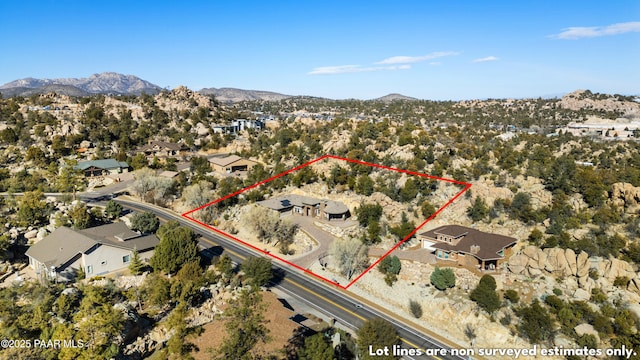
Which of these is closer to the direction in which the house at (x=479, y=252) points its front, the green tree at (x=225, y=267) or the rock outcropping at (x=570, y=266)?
the green tree

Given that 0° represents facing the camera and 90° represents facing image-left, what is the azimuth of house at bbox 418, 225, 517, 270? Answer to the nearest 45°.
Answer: approximately 45°

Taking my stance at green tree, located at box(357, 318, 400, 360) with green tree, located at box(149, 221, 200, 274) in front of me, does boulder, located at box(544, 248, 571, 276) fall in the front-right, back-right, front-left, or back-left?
back-right

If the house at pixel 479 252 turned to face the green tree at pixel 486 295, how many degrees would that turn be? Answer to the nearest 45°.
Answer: approximately 45° to its left

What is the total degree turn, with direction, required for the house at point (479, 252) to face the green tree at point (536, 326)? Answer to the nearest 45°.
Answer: approximately 90° to its left

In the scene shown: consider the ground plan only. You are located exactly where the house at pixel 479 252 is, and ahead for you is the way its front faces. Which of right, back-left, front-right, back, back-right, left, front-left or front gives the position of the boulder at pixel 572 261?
back-left

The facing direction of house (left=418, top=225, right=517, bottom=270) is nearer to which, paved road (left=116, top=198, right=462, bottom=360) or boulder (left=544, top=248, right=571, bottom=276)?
the paved road

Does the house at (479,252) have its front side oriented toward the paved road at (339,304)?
yes

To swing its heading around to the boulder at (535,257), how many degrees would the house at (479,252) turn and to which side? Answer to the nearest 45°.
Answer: approximately 135° to its left

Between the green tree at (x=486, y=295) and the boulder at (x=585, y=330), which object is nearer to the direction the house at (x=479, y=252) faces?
the green tree
